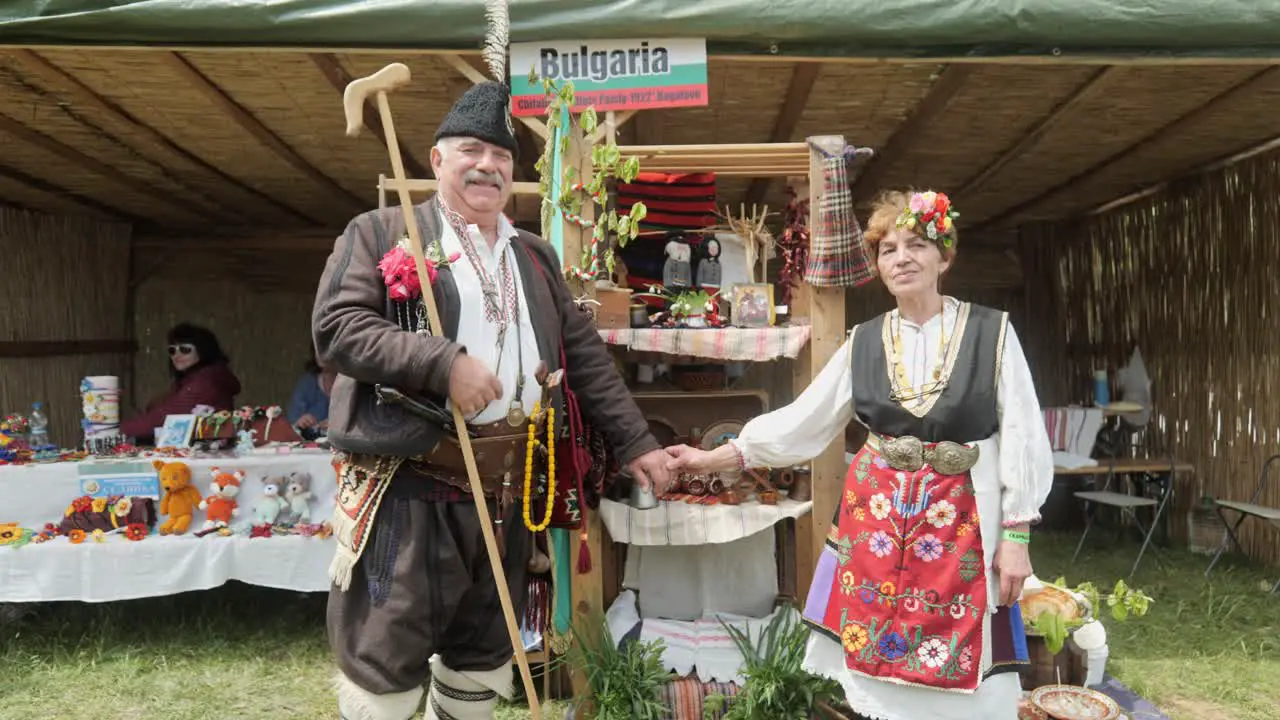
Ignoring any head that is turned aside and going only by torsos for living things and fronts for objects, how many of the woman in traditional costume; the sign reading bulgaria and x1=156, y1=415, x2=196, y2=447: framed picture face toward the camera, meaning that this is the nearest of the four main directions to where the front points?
3

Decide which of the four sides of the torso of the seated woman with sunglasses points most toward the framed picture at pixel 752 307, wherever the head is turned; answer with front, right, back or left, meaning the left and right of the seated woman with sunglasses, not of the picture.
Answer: left

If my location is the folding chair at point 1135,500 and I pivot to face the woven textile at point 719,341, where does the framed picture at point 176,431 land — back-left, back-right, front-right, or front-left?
front-right

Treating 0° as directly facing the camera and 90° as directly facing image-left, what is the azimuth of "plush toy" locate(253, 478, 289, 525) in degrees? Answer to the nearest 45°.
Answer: approximately 0°

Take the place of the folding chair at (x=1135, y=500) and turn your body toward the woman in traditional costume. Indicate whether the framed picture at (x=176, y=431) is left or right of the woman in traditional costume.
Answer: right

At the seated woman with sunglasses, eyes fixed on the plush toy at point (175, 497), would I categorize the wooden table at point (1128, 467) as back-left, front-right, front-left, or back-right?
front-left

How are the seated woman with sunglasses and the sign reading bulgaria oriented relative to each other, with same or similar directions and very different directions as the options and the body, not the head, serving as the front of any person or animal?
same or similar directions

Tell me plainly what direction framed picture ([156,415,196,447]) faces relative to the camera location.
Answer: facing the viewer

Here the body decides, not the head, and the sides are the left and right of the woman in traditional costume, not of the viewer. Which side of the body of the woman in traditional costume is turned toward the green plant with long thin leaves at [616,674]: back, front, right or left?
right

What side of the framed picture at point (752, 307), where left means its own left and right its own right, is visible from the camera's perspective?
front
